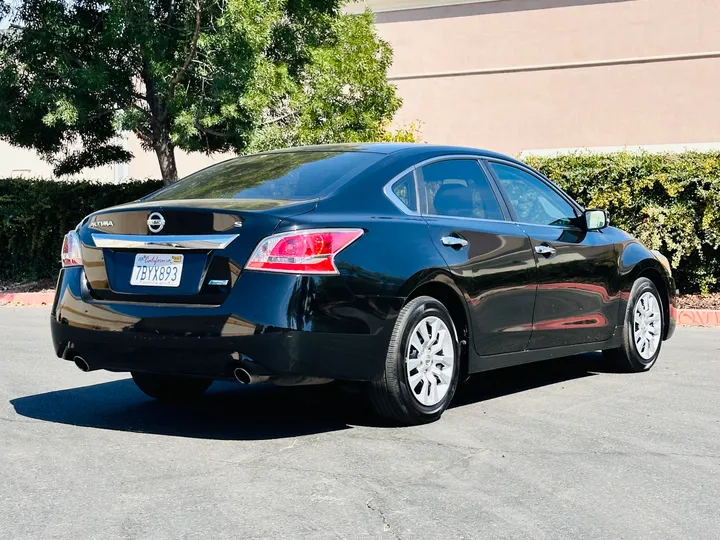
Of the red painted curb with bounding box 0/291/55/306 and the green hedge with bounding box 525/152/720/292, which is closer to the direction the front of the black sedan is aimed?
the green hedge

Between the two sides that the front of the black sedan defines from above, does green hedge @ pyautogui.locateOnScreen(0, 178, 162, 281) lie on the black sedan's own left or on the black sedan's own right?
on the black sedan's own left

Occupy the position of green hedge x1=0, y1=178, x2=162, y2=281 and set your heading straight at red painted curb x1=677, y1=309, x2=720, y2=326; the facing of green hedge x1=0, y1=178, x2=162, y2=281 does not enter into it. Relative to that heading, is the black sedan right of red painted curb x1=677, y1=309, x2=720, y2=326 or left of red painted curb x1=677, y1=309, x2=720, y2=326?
right

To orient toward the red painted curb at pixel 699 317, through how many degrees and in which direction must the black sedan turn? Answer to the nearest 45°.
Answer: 0° — it already faces it

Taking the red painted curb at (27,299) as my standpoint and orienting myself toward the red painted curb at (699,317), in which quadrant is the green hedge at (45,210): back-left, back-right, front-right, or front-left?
back-left

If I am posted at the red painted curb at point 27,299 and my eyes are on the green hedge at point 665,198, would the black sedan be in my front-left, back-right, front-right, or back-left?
front-right

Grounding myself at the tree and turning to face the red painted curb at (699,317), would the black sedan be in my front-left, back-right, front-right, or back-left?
front-right

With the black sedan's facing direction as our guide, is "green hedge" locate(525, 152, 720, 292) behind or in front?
in front

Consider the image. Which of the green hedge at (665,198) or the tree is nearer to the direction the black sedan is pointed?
the green hedge

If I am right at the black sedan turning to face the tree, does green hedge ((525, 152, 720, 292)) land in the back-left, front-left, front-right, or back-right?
front-right

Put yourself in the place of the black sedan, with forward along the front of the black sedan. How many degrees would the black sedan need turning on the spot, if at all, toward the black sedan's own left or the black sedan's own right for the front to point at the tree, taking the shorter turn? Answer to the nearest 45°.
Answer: approximately 45° to the black sedan's own left

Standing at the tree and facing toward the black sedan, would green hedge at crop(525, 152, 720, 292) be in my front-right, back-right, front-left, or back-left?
front-left

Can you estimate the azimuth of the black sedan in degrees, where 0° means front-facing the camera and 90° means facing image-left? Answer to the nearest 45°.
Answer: approximately 225°

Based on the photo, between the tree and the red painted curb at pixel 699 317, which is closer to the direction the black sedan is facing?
the red painted curb

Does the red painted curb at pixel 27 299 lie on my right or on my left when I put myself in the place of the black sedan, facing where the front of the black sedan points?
on my left
